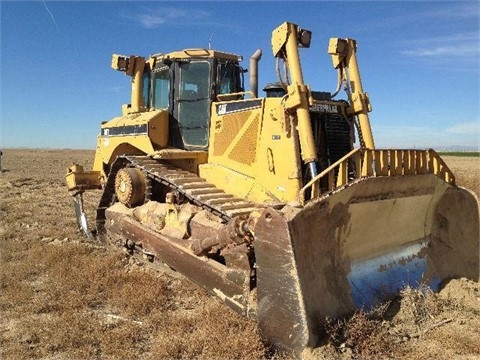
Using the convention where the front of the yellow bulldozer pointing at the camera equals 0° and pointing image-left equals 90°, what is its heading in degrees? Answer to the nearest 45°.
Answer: approximately 315°

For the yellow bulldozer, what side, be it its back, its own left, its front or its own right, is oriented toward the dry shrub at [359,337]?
front
